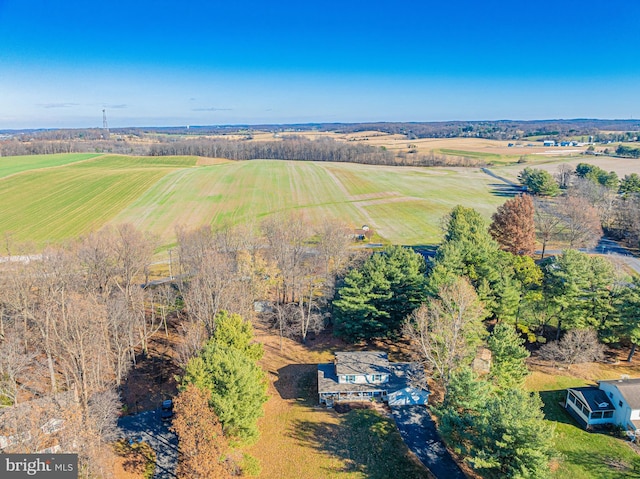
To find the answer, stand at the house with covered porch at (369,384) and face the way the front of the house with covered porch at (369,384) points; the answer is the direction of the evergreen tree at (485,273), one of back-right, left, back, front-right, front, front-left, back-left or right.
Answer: back-left

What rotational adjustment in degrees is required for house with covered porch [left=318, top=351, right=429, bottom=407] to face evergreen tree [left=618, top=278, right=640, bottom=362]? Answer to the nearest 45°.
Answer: approximately 90° to its left

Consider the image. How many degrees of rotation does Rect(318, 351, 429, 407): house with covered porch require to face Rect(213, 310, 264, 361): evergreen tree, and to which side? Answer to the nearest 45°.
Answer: approximately 90° to its right

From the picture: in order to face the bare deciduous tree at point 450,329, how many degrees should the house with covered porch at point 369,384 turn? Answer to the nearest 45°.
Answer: approximately 90° to its left

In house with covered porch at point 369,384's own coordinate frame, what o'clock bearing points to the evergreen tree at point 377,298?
The evergreen tree is roughly at 6 o'clock from the house with covered porch.

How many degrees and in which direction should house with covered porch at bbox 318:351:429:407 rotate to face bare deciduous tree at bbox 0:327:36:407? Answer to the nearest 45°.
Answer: approximately 90° to its right

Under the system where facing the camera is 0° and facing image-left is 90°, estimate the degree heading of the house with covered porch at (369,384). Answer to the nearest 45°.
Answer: approximately 0°
